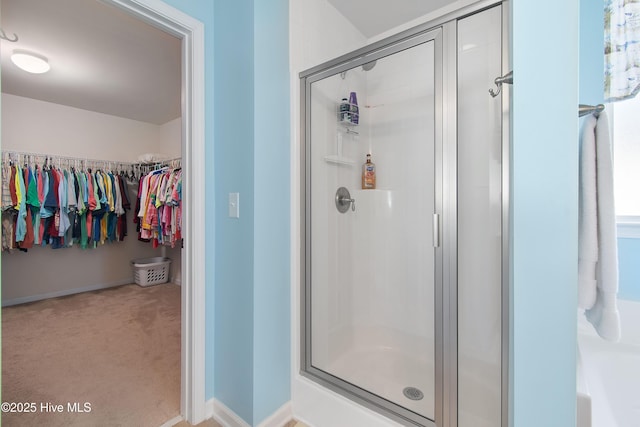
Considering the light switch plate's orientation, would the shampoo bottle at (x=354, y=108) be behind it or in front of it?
behind

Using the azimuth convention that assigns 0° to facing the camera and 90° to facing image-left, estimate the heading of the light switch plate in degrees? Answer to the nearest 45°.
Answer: approximately 45°

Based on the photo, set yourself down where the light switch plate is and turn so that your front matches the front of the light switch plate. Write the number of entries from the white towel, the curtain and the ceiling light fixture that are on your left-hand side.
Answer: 2

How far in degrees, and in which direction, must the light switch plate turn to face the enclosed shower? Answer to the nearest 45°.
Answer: approximately 135° to its left

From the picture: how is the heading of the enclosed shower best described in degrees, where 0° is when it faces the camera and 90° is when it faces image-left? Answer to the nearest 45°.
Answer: approximately 45°

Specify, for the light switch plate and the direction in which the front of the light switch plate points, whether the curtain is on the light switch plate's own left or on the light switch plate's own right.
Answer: on the light switch plate's own left

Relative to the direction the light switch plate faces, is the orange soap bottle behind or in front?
behind
